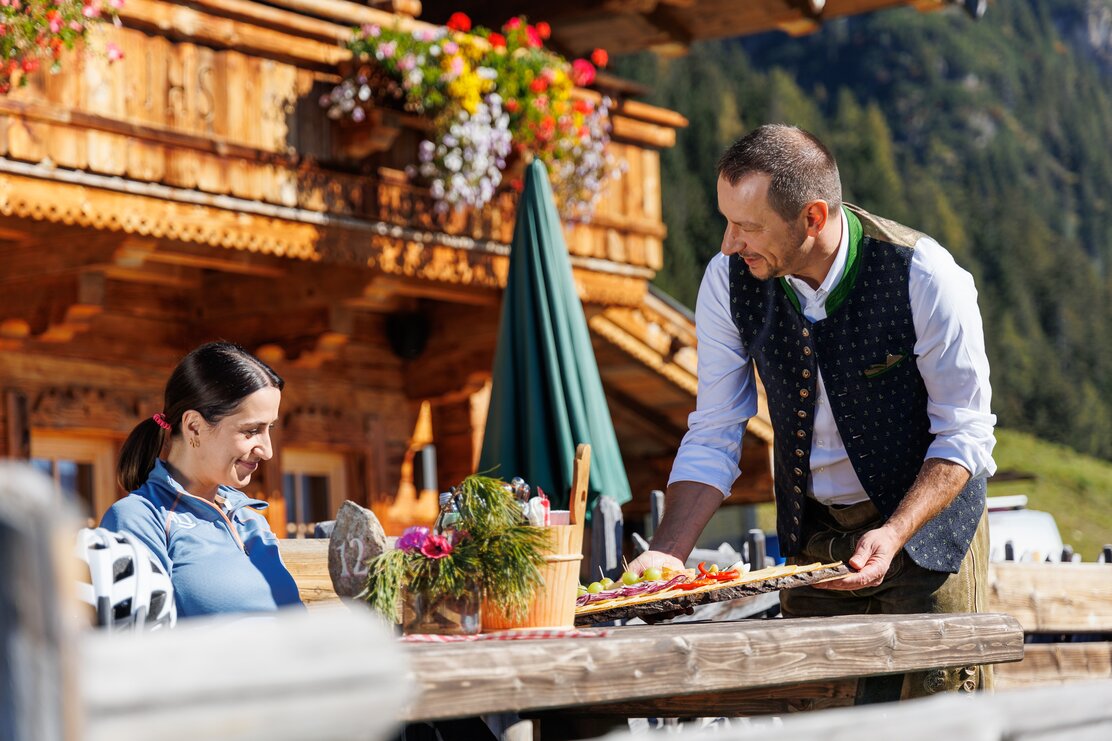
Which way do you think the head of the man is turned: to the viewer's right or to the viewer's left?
to the viewer's left

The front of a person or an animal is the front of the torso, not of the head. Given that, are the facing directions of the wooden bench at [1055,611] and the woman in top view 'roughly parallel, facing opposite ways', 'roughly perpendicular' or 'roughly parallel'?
roughly perpendicular

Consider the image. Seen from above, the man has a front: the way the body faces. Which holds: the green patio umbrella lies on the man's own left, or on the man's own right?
on the man's own right

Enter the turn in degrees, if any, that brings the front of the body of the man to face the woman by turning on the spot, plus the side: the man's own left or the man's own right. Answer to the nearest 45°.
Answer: approximately 45° to the man's own right

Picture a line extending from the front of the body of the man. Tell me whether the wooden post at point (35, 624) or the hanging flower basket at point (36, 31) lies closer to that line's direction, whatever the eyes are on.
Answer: the wooden post
